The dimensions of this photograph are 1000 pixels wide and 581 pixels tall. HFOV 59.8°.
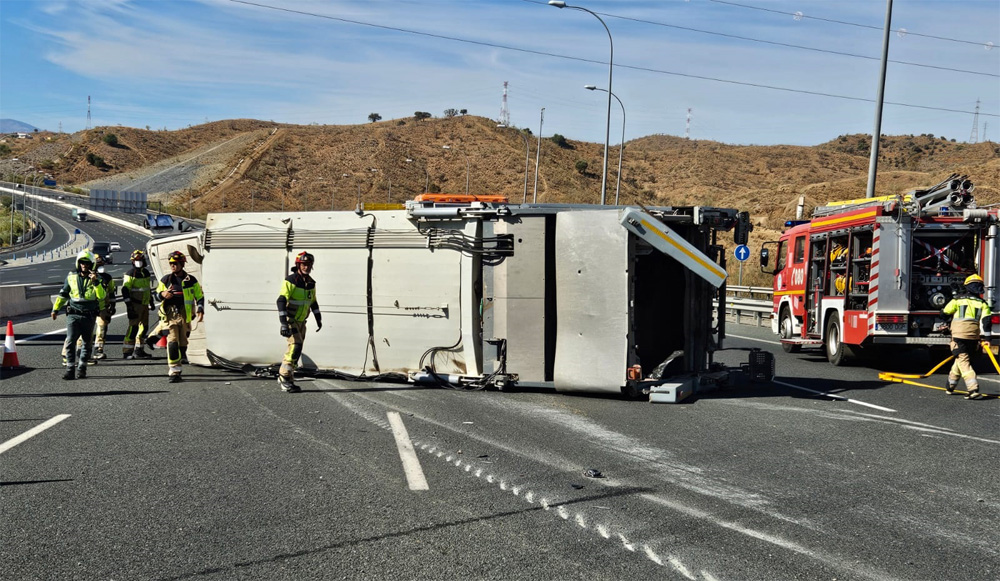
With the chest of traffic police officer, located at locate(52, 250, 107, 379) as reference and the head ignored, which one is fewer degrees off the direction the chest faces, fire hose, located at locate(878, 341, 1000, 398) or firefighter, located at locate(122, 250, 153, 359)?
the fire hose

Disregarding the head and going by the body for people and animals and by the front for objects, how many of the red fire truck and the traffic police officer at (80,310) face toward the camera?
1

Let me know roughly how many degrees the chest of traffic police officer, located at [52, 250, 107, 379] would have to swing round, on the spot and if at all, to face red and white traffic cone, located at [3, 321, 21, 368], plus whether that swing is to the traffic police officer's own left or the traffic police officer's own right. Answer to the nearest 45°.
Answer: approximately 135° to the traffic police officer's own right

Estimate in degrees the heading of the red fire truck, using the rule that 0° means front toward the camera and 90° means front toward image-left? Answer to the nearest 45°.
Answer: approximately 135°

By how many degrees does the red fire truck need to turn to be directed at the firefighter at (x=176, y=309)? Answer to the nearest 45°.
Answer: approximately 90° to its left

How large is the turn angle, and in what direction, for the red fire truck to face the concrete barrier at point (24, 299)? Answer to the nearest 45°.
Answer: approximately 45° to its left

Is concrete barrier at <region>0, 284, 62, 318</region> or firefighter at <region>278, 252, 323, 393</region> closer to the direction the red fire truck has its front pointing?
the concrete barrier
